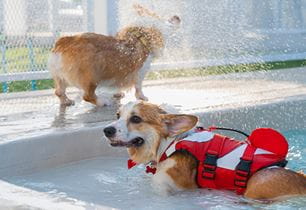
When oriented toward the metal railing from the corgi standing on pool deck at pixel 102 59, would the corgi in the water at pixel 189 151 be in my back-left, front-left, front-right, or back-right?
back-right

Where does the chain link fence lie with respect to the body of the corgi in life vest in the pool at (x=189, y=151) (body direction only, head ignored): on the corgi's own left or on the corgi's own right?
on the corgi's own right

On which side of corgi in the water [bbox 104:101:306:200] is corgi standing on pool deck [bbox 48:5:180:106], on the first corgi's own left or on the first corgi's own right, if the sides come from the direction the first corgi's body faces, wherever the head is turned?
on the first corgi's own right

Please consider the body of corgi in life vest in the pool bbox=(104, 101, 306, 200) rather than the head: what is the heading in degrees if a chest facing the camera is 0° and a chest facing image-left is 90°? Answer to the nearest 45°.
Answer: approximately 90°

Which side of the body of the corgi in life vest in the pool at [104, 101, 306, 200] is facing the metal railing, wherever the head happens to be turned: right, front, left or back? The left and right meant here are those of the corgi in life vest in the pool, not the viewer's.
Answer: right
